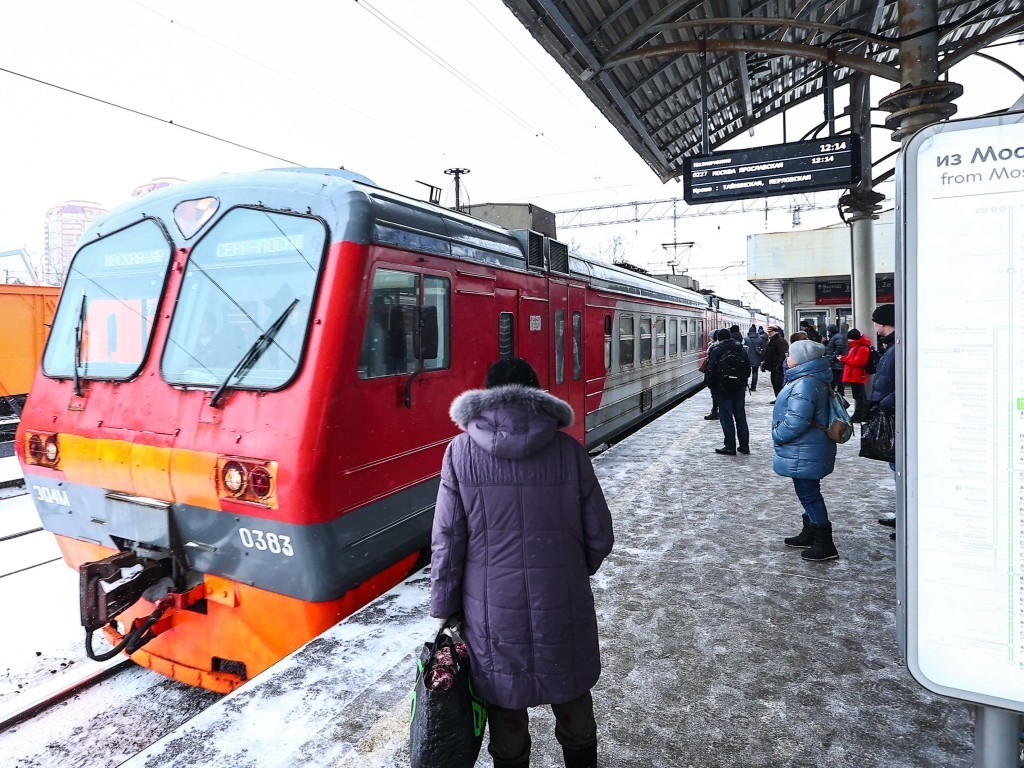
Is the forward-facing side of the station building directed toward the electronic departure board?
yes

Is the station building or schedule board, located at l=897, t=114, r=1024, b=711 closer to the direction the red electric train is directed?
the schedule board

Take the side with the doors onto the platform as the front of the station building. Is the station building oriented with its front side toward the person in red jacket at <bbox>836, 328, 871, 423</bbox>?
yes

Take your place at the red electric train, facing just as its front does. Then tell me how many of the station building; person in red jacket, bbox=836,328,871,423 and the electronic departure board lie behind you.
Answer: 3

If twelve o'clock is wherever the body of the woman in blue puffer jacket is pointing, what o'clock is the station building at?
The station building is roughly at 3 o'clock from the woman in blue puffer jacket.

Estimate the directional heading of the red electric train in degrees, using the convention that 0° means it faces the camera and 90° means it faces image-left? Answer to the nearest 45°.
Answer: approximately 45°

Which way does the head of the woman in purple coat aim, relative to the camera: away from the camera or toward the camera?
away from the camera

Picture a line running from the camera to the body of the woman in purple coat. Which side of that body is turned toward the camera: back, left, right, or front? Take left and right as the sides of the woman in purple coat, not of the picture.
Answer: back

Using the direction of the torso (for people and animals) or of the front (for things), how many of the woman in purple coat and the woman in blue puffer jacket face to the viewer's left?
1

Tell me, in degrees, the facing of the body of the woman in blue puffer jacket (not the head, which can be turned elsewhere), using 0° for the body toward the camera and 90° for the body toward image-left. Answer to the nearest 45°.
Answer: approximately 90°

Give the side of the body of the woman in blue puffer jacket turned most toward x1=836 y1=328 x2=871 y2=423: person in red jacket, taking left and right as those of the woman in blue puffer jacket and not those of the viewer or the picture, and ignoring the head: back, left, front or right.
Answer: right

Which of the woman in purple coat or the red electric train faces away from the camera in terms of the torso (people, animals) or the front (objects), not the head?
the woman in purple coat

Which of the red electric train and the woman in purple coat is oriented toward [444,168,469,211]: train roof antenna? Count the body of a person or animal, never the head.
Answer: the woman in purple coat

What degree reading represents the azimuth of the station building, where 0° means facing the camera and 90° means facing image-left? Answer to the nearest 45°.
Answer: approximately 0°
